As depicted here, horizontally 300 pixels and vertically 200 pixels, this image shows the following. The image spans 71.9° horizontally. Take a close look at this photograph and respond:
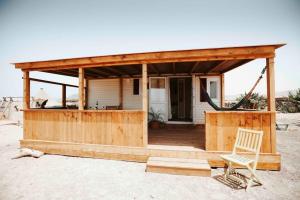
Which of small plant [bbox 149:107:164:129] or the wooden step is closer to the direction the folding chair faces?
the wooden step

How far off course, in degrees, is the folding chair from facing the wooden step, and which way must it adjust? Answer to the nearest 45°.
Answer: approximately 45° to its right

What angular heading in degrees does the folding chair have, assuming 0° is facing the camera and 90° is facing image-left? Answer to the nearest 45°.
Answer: approximately 45°

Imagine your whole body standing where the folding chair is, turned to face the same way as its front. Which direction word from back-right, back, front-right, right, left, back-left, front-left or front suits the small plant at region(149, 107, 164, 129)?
right
